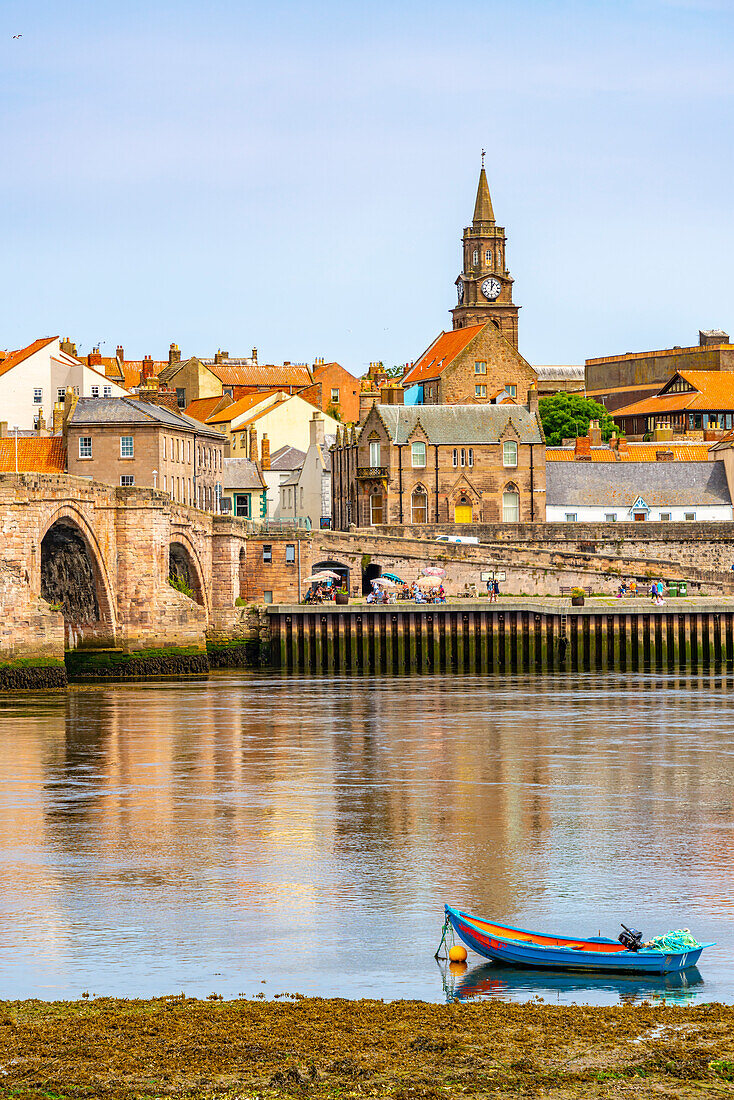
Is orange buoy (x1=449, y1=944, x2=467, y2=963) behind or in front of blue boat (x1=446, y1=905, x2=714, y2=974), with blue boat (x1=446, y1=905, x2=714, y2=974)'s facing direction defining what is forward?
in front

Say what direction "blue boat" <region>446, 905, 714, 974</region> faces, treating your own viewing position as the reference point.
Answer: facing to the left of the viewer
